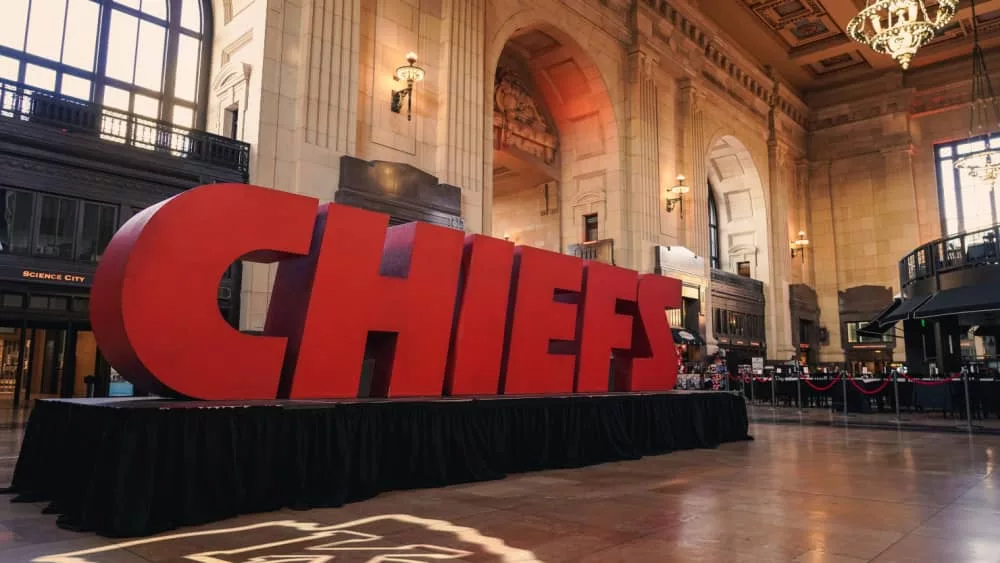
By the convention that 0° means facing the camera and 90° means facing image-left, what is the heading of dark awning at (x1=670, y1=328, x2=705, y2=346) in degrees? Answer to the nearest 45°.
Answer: approximately 315°

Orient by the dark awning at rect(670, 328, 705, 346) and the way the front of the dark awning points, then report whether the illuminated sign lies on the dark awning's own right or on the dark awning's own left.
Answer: on the dark awning's own right

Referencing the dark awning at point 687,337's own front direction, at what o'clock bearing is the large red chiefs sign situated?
The large red chiefs sign is roughly at 2 o'clock from the dark awning.

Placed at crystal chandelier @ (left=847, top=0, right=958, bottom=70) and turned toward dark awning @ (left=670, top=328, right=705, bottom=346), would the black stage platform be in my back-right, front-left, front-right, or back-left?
back-left

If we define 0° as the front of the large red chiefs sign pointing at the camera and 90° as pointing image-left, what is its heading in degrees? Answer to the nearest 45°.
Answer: approximately 315°

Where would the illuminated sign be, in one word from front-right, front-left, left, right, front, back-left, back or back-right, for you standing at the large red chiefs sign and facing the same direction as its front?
back

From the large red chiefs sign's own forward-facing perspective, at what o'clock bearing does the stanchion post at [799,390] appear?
The stanchion post is roughly at 9 o'clock from the large red chiefs sign.

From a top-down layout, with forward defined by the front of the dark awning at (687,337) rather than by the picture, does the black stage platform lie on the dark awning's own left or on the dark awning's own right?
on the dark awning's own right

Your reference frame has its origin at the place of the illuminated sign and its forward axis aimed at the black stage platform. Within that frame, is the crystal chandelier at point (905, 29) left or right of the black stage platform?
left

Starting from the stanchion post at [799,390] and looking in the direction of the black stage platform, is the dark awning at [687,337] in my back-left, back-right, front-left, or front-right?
back-right
